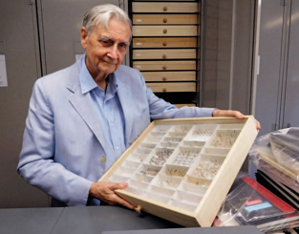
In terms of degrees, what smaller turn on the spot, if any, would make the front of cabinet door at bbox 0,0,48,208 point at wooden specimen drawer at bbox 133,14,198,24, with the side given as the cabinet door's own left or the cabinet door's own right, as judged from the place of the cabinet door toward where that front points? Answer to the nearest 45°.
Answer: approximately 90° to the cabinet door's own left

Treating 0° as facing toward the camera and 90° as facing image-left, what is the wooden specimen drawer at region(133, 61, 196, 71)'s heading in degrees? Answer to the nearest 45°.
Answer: approximately 0°

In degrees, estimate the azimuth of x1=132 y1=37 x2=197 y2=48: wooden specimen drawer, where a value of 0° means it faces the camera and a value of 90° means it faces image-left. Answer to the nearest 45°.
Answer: approximately 0°
